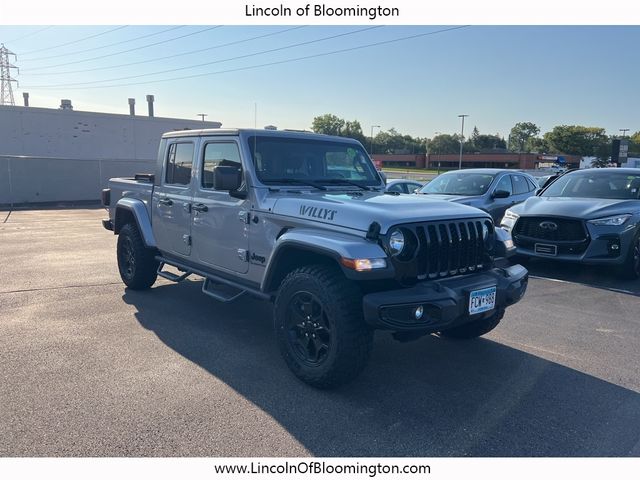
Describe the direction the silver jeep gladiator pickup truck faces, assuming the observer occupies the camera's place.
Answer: facing the viewer and to the right of the viewer

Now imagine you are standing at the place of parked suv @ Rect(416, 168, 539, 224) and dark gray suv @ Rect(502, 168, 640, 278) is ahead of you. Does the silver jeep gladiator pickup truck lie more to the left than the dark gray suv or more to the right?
right

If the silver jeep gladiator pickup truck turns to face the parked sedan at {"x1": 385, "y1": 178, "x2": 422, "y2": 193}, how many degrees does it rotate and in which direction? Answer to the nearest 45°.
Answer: approximately 135° to its left

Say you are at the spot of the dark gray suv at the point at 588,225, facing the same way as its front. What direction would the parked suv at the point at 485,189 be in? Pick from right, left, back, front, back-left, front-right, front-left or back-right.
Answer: right

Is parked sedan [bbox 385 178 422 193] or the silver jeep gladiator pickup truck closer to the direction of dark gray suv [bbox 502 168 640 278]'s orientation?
the silver jeep gladiator pickup truck

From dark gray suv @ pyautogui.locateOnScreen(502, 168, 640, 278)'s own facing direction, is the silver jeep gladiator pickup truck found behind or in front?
in front

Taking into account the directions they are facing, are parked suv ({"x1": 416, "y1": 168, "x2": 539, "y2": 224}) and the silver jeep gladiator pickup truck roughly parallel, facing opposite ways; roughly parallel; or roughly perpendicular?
roughly perpendicular

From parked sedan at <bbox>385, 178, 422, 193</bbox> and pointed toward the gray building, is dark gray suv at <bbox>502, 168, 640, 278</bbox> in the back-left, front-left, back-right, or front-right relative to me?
back-left

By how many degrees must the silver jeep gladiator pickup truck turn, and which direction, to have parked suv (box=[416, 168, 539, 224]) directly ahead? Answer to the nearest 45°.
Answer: approximately 90° to its left

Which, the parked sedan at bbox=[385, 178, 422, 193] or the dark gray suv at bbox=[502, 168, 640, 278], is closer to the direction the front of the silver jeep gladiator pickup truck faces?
the dark gray suv

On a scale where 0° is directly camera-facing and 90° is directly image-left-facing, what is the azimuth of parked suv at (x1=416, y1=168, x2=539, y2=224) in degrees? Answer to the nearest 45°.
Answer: approximately 45°

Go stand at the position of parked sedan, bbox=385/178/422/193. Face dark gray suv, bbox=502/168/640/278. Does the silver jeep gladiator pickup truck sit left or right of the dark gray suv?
right

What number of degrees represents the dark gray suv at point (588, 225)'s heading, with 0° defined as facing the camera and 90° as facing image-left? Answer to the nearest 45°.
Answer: approximately 45°
